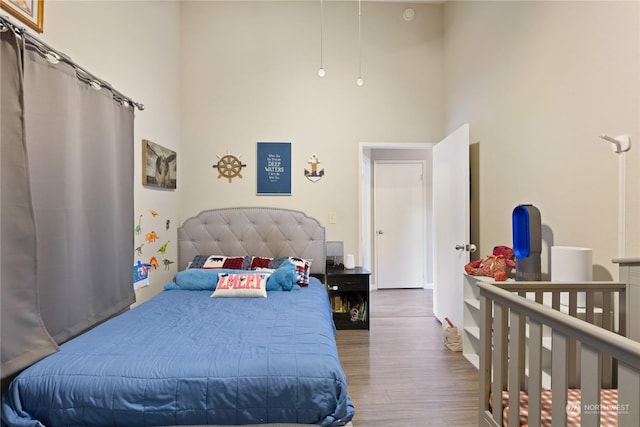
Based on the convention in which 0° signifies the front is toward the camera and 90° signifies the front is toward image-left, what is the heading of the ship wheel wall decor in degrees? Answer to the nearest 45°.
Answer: approximately 0°

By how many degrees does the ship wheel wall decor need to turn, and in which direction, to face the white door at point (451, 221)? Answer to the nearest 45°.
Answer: approximately 45° to its left

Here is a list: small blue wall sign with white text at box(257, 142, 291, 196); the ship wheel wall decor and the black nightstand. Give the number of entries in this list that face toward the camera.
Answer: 3

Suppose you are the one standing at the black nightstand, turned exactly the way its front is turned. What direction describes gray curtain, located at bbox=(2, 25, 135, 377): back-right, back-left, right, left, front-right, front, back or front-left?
front-right

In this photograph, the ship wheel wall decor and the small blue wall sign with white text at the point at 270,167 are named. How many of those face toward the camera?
2

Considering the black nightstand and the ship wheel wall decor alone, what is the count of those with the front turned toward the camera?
2

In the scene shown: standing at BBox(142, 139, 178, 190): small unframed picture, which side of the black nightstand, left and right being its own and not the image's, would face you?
right

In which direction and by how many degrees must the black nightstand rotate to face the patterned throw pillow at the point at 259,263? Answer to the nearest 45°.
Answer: approximately 90° to its right
